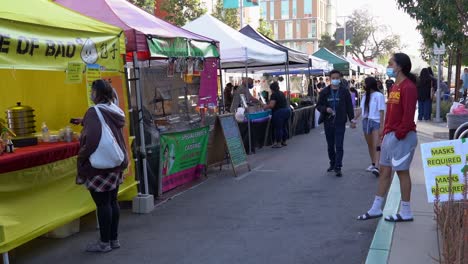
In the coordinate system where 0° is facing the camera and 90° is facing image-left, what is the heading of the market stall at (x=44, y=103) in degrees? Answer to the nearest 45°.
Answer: approximately 315°

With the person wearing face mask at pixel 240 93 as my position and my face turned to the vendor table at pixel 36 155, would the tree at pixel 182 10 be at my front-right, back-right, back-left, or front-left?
back-right

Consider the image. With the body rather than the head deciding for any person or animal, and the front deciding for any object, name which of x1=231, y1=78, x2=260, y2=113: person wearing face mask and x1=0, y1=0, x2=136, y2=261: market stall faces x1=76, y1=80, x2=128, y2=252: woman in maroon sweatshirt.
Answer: the market stall

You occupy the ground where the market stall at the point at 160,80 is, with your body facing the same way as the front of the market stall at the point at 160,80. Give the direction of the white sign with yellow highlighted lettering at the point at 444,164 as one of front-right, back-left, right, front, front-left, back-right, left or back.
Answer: front

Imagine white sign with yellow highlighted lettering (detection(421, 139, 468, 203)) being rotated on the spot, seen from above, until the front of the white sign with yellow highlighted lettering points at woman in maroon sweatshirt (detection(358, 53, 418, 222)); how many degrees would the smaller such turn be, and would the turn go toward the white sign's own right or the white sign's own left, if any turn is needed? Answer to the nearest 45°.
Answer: approximately 135° to the white sign's own right

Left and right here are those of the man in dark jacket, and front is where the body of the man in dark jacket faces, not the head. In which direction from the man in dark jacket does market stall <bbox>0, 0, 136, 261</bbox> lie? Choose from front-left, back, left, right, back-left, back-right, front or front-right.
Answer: front-right

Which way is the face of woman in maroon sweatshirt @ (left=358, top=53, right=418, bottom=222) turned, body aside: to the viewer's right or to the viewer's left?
to the viewer's left

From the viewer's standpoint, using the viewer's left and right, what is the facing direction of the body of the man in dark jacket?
facing the viewer

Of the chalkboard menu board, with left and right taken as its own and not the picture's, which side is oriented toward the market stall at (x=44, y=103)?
right

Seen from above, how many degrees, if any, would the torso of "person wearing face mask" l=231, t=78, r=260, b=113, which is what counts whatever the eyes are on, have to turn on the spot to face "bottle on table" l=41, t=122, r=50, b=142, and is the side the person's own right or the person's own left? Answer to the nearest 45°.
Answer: approximately 90° to the person's own right

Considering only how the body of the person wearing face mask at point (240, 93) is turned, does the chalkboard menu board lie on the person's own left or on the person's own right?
on the person's own right

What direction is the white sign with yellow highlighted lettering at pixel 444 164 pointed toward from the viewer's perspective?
toward the camera

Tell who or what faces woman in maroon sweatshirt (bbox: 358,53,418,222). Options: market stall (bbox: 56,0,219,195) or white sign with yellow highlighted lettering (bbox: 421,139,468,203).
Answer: the market stall
